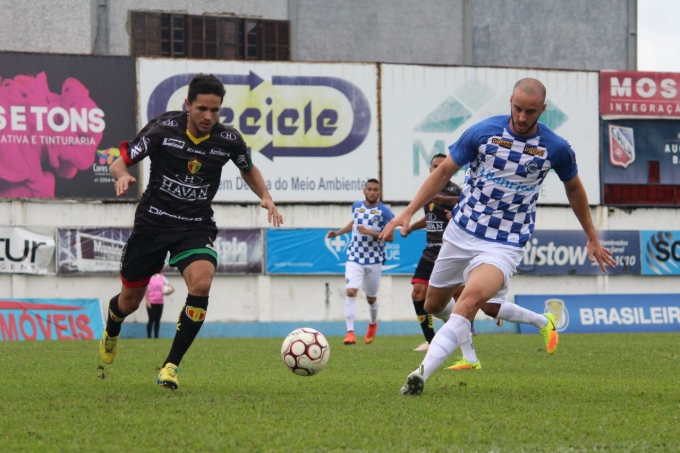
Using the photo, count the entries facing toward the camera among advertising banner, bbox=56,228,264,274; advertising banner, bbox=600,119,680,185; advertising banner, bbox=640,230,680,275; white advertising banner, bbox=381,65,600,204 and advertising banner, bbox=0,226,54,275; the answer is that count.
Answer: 5

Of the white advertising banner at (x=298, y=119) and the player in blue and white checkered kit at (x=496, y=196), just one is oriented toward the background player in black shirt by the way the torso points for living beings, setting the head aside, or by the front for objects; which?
the white advertising banner

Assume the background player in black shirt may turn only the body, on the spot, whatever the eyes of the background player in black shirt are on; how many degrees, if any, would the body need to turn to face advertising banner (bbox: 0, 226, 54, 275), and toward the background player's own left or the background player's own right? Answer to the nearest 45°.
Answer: approximately 90° to the background player's own right

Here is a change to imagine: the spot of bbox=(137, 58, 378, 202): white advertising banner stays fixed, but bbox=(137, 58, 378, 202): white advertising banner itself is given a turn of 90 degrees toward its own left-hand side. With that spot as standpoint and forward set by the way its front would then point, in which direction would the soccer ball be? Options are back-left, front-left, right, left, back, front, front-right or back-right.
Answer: right

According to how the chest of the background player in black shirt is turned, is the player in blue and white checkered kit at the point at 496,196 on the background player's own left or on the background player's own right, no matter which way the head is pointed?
on the background player's own left

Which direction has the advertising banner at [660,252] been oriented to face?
toward the camera

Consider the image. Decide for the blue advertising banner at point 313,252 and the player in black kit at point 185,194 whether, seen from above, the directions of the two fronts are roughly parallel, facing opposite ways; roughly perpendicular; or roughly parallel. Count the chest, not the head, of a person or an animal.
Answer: roughly parallel

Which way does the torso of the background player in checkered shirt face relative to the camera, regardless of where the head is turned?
toward the camera

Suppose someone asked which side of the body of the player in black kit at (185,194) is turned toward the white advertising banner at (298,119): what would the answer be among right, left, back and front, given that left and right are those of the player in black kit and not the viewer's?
back

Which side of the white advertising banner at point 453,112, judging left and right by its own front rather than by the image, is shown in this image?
front

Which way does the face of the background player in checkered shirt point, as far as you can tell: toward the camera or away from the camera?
toward the camera

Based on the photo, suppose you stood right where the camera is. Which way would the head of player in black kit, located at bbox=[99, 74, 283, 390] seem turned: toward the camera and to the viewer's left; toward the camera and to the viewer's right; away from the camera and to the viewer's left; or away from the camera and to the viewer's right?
toward the camera and to the viewer's right

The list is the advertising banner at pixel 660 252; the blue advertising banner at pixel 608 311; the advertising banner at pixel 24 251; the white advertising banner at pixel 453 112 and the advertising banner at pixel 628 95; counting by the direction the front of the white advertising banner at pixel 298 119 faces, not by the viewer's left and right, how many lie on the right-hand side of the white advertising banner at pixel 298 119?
1

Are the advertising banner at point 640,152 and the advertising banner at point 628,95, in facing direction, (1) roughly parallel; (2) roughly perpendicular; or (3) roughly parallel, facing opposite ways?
roughly parallel

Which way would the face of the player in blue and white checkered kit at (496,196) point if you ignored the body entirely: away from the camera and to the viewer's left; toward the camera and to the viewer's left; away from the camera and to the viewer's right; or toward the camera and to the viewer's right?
toward the camera and to the viewer's left

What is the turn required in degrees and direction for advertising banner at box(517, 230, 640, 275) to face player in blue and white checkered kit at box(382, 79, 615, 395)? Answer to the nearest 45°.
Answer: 0° — it already faces them
